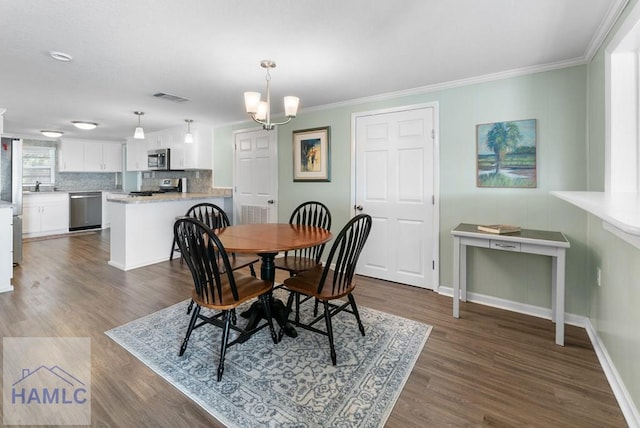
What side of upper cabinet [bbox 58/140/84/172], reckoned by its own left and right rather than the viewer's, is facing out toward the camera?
front

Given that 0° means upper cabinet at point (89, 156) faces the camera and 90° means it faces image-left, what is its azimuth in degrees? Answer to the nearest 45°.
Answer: approximately 0°

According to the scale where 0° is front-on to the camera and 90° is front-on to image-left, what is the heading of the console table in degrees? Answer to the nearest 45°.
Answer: approximately 0°

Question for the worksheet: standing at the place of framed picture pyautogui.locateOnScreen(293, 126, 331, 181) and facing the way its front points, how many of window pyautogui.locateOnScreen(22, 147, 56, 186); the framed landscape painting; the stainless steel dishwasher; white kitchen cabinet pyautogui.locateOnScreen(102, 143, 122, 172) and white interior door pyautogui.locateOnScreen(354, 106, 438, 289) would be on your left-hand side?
2

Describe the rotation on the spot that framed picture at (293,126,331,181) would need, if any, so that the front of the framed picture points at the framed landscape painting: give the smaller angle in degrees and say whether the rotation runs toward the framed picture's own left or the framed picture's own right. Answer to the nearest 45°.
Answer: approximately 90° to the framed picture's own left

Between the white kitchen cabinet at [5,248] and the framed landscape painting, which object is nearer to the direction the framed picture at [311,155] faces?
the white kitchen cabinet

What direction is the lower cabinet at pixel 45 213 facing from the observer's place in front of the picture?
facing the viewer

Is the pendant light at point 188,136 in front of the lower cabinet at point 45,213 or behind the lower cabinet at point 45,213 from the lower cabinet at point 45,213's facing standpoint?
in front

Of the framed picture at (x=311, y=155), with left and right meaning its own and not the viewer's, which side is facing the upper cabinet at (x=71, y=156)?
right

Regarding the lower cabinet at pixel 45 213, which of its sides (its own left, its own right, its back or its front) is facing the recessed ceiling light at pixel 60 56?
front
